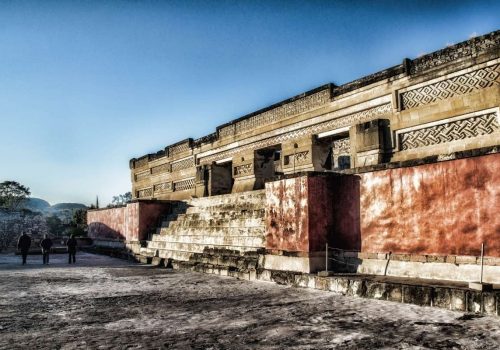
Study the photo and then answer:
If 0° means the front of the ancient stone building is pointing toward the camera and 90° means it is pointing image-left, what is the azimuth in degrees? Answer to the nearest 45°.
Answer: approximately 45°
